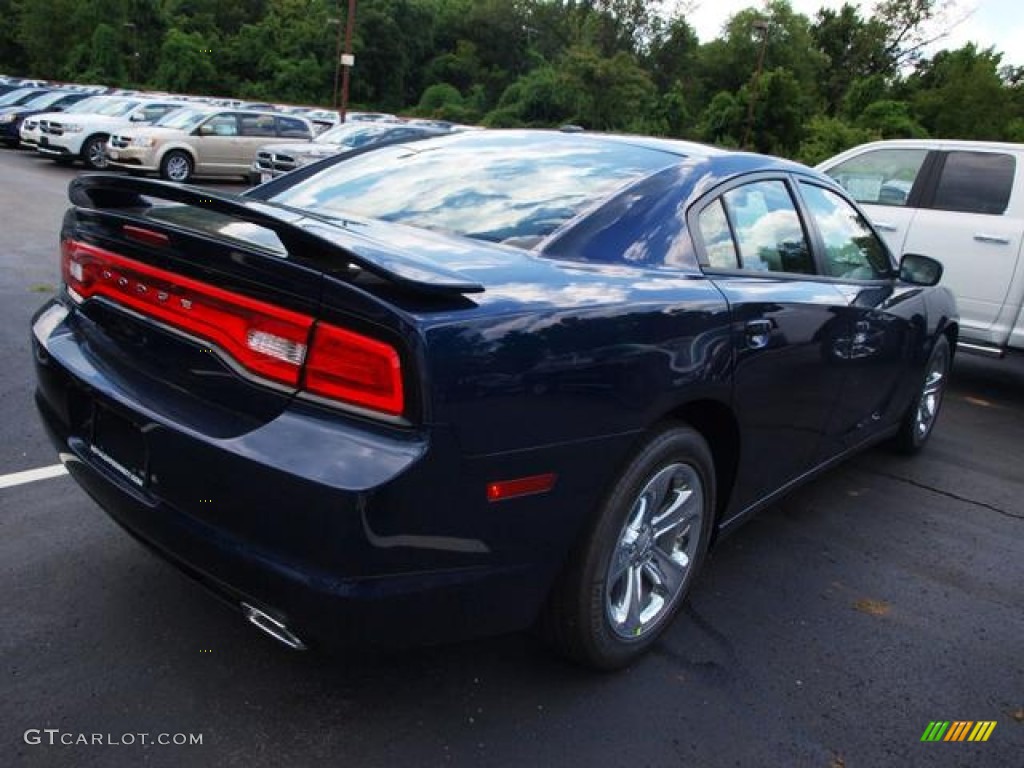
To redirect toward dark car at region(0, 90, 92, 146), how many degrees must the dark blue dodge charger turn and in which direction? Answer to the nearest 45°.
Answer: approximately 90° to its left

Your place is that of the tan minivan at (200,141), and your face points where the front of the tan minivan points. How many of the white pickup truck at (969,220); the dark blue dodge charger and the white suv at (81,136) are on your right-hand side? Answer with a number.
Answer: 1

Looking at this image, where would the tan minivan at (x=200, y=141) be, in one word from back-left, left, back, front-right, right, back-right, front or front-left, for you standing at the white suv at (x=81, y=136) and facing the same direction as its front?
left

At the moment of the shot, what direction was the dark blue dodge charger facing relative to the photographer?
facing away from the viewer and to the right of the viewer

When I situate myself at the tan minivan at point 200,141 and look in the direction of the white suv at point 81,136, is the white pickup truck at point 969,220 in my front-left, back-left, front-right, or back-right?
back-left

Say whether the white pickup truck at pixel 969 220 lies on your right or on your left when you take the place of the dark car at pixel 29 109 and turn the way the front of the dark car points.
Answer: on your left

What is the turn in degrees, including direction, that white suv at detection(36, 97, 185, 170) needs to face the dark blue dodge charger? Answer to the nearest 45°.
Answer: approximately 45° to its left

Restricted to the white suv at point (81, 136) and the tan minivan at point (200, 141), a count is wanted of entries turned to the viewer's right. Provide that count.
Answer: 0

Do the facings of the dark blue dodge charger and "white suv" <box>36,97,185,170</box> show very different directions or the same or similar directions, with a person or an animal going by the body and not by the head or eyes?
very different directions

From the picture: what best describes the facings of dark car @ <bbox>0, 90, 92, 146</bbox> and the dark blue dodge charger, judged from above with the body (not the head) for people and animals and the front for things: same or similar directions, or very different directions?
very different directions

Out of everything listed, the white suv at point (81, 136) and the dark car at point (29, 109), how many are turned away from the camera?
0

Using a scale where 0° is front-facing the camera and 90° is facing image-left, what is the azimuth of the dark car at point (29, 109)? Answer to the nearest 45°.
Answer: approximately 45°
